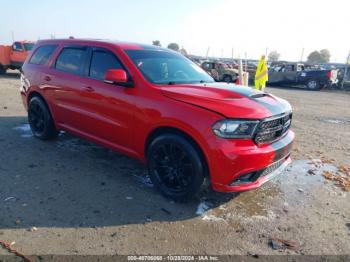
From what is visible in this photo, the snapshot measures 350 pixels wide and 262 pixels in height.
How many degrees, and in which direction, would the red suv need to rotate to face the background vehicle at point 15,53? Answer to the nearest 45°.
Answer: approximately 180°

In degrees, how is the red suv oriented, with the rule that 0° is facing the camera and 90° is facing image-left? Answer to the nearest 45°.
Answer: approximately 315°

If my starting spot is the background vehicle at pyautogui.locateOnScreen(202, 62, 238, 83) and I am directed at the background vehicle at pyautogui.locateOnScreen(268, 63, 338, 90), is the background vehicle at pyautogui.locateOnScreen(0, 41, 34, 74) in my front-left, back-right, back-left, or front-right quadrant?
back-right

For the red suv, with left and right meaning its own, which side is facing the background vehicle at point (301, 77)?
left
